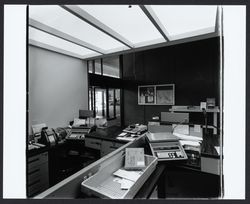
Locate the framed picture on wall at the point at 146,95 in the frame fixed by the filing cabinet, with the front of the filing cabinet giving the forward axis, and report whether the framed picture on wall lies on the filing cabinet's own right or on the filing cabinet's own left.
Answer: on the filing cabinet's own left

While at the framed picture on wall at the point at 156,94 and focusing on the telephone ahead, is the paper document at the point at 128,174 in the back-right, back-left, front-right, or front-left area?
front-left

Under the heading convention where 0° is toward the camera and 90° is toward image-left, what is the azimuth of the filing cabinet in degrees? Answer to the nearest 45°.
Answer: approximately 315°

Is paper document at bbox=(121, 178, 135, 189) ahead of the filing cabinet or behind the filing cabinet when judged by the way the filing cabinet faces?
ahead
